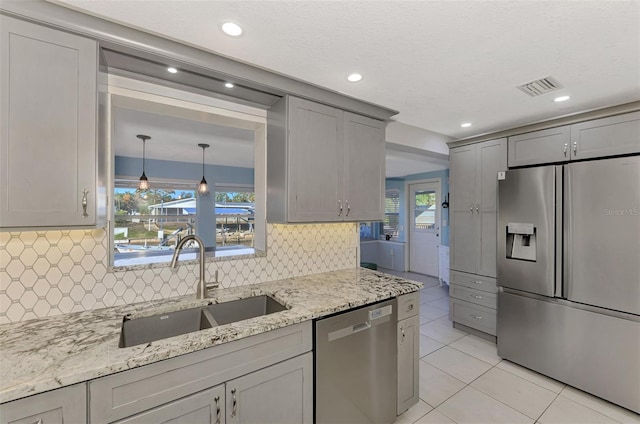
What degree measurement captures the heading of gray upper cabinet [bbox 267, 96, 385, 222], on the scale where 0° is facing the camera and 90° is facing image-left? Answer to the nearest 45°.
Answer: approximately 315°

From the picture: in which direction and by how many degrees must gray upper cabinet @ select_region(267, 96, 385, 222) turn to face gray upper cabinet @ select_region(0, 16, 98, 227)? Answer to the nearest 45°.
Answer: approximately 90° to its right

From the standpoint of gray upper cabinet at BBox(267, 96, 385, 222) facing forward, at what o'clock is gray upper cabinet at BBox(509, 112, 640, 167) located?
gray upper cabinet at BBox(509, 112, 640, 167) is roughly at 10 o'clock from gray upper cabinet at BBox(267, 96, 385, 222).

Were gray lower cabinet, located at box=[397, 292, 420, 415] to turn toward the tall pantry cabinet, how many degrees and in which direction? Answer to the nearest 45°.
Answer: approximately 90° to its left

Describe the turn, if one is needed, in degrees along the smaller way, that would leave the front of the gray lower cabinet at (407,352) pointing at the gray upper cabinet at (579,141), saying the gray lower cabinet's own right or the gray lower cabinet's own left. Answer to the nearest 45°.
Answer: approximately 90° to the gray lower cabinet's own left

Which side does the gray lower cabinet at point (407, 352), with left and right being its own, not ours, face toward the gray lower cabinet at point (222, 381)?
right

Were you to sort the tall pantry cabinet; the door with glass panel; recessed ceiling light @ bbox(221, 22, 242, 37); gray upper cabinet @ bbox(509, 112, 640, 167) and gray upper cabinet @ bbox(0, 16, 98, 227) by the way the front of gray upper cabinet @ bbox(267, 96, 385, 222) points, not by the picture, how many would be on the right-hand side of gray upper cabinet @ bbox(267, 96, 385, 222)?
2
